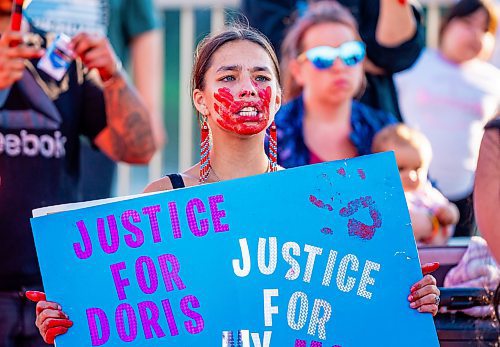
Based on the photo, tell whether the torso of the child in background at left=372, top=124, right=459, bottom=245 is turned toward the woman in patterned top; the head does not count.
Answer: no

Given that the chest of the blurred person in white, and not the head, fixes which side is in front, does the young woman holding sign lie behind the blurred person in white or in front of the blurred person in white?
in front

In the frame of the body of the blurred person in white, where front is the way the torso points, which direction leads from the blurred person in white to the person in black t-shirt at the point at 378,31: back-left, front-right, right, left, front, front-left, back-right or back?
front-right

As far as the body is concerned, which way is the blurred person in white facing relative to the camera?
toward the camera

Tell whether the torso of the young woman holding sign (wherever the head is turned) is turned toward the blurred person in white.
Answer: no

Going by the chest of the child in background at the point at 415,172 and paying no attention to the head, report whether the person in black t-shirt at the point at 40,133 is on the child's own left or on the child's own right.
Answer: on the child's own right

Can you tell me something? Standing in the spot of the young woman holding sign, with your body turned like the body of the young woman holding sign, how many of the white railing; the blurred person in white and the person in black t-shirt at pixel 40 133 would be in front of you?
0

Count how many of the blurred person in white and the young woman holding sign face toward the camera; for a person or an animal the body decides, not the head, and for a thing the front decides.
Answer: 2

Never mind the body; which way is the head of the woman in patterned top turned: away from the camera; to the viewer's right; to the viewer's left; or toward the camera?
toward the camera

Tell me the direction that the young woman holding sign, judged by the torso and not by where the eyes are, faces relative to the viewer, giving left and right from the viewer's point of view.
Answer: facing the viewer

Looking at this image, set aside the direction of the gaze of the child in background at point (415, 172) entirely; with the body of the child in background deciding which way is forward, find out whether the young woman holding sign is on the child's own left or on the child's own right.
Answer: on the child's own right

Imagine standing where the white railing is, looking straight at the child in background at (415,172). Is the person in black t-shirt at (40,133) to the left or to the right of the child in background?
right

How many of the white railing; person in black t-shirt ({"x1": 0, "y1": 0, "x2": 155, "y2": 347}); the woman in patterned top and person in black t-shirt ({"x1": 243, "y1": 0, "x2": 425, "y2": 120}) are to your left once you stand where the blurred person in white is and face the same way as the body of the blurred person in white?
0

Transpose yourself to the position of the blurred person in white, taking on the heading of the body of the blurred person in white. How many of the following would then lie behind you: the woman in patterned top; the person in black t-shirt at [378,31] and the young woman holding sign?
0

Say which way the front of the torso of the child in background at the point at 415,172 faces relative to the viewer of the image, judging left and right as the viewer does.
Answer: facing the viewer and to the right of the viewer
